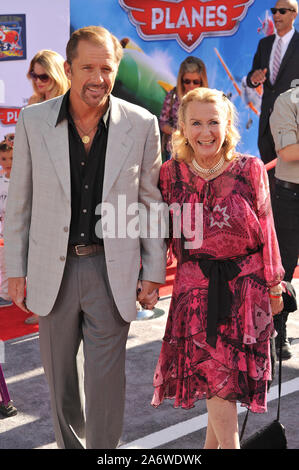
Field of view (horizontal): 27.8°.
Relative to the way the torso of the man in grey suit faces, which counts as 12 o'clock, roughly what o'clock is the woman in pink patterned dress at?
The woman in pink patterned dress is roughly at 9 o'clock from the man in grey suit.

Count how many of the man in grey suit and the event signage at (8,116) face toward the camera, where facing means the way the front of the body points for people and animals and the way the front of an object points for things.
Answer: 2

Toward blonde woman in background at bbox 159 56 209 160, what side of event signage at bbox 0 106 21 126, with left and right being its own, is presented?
left

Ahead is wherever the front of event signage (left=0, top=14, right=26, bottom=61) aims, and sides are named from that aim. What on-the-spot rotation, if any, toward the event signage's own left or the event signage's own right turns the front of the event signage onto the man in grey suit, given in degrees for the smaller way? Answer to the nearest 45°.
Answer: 0° — it already faces them

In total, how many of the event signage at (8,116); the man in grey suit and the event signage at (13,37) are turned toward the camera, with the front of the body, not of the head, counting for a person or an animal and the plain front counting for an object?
3

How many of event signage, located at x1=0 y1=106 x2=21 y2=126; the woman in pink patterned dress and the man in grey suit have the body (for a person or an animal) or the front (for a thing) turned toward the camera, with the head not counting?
3

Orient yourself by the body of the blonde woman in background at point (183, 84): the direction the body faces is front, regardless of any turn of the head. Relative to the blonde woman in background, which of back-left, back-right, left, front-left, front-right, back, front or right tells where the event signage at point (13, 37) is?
right

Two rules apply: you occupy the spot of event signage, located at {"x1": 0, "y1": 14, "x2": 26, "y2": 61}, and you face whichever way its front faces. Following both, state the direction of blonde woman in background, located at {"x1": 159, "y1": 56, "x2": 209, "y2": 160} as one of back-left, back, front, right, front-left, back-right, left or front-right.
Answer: left

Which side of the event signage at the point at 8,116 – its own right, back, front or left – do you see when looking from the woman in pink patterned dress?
front
